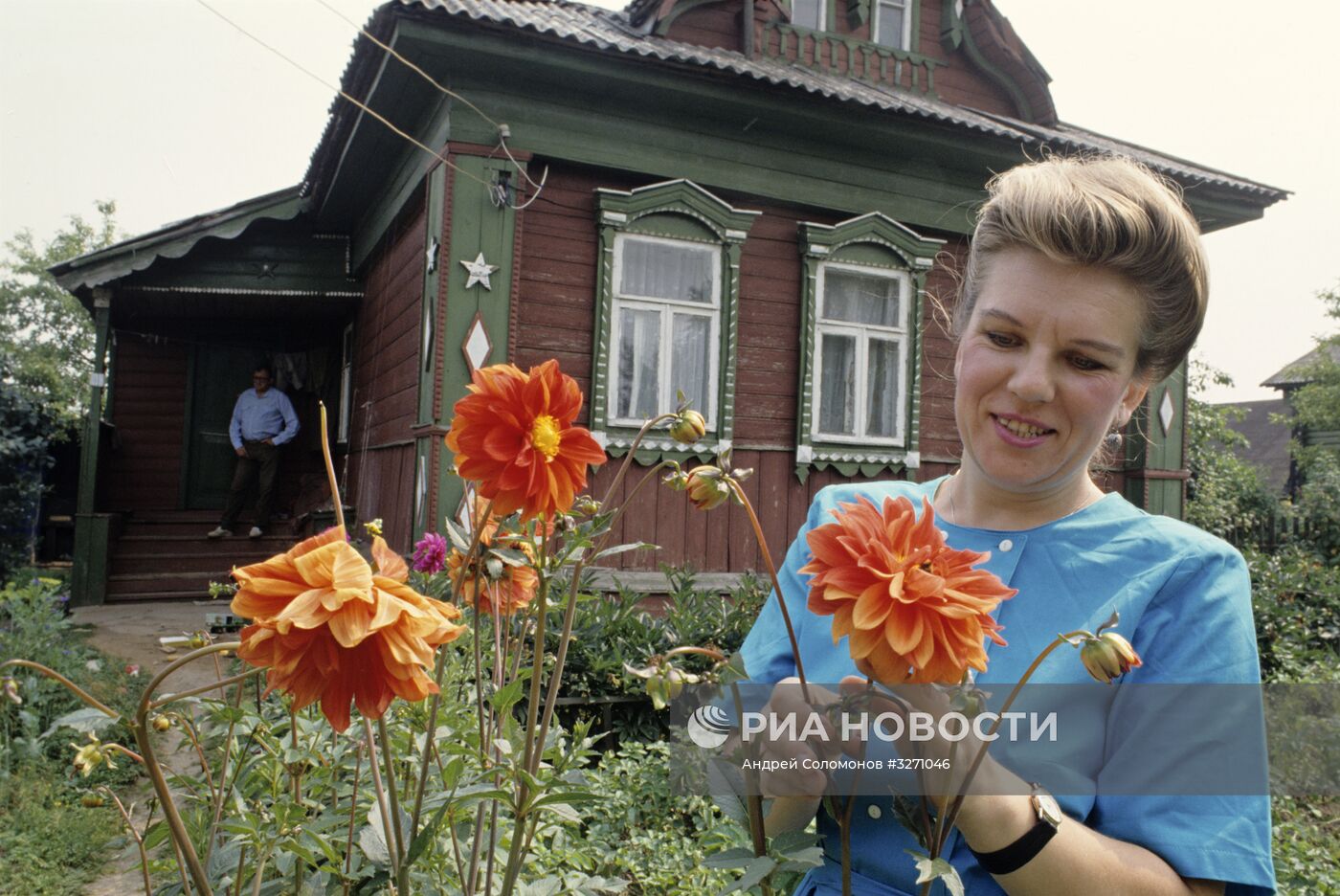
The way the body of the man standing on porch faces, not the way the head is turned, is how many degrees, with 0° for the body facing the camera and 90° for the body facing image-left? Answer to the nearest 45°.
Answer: approximately 45°

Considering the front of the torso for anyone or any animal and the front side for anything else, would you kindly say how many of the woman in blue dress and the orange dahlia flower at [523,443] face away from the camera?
0

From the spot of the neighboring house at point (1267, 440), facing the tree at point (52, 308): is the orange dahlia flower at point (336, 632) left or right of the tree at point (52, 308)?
left

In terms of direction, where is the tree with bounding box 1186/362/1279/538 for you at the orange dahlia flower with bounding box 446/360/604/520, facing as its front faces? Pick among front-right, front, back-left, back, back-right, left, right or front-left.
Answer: left

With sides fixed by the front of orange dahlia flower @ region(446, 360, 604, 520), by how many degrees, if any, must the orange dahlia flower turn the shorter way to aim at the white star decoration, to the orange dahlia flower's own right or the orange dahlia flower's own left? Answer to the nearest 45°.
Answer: approximately 135° to the orange dahlia flower's own left

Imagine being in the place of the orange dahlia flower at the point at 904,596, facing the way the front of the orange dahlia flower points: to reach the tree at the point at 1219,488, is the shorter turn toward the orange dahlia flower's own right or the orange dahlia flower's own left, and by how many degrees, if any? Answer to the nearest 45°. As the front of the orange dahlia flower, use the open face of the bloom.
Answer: approximately 180°

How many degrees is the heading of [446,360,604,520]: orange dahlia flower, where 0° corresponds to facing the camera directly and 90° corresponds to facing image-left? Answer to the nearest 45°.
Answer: approximately 315°

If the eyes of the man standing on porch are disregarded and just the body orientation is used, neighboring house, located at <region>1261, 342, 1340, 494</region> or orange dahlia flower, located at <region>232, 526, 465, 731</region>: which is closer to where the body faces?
the orange dahlia flower

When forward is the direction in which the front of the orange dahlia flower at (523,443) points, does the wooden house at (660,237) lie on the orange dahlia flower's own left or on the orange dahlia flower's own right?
on the orange dahlia flower's own left

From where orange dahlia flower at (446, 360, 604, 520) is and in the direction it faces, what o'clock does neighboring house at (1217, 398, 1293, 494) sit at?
The neighboring house is roughly at 9 o'clock from the orange dahlia flower.

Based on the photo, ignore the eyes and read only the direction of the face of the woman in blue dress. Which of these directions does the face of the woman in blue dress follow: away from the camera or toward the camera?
toward the camera

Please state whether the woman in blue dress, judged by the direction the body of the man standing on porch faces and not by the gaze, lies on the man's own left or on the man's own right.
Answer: on the man's own left

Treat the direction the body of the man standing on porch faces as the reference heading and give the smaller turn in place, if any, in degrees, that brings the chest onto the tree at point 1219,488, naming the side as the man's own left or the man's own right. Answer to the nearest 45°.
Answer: approximately 135° to the man's own left

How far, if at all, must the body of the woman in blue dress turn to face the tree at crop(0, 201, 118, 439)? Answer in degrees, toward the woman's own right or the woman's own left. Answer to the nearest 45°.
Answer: approximately 90° to the woman's own right

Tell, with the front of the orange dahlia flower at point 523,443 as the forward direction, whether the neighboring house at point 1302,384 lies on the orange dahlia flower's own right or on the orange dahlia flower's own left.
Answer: on the orange dahlia flower's own left

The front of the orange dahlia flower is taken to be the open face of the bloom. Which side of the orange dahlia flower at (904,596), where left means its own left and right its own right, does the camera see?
front

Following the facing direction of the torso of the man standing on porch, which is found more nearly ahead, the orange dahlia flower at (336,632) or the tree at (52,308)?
the orange dahlia flower

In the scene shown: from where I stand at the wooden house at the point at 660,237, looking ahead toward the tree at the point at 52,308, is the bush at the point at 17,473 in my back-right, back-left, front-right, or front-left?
front-left

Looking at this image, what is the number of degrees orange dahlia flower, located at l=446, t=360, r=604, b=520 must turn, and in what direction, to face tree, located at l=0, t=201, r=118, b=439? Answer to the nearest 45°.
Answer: approximately 180°
